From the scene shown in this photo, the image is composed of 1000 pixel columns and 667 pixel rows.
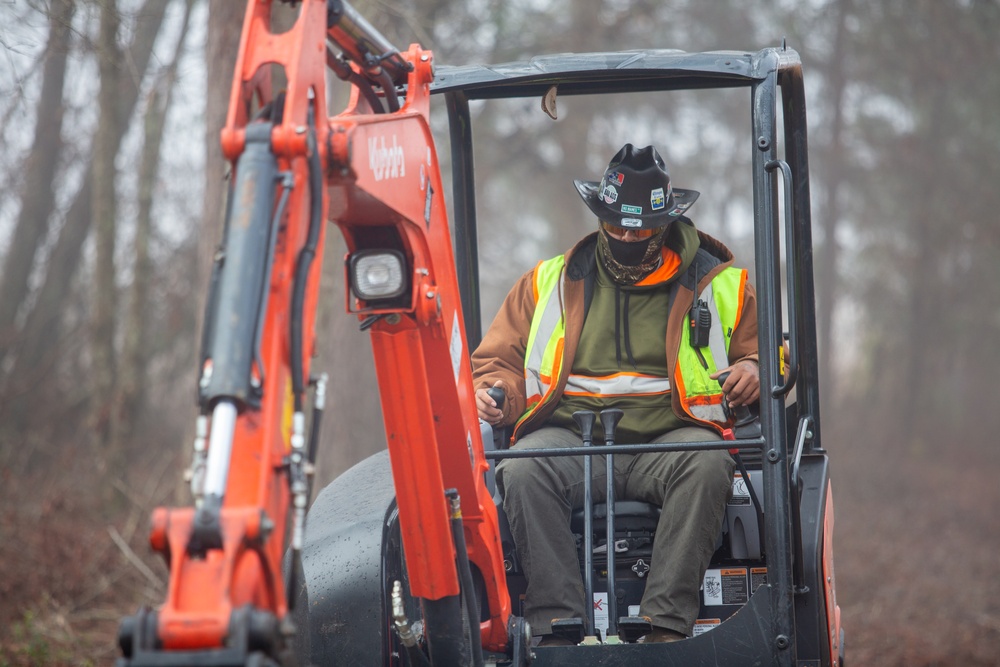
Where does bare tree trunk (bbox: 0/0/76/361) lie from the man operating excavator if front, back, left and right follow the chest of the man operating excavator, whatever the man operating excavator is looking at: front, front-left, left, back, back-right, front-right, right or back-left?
back-right

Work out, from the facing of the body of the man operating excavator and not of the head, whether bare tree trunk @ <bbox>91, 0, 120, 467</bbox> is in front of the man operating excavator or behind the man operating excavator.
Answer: behind

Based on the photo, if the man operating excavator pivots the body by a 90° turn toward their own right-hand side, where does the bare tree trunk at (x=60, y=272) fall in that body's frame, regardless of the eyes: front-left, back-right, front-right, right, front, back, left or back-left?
front-right

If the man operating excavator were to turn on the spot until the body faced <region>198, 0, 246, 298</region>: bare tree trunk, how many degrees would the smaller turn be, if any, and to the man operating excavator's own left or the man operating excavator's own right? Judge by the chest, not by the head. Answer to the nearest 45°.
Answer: approximately 135° to the man operating excavator's own right

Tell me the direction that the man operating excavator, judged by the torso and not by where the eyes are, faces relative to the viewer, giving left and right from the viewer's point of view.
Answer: facing the viewer

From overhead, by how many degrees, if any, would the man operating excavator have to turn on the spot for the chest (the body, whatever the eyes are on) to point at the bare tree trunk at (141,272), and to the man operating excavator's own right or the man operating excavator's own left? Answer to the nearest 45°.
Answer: approximately 135° to the man operating excavator's own right
